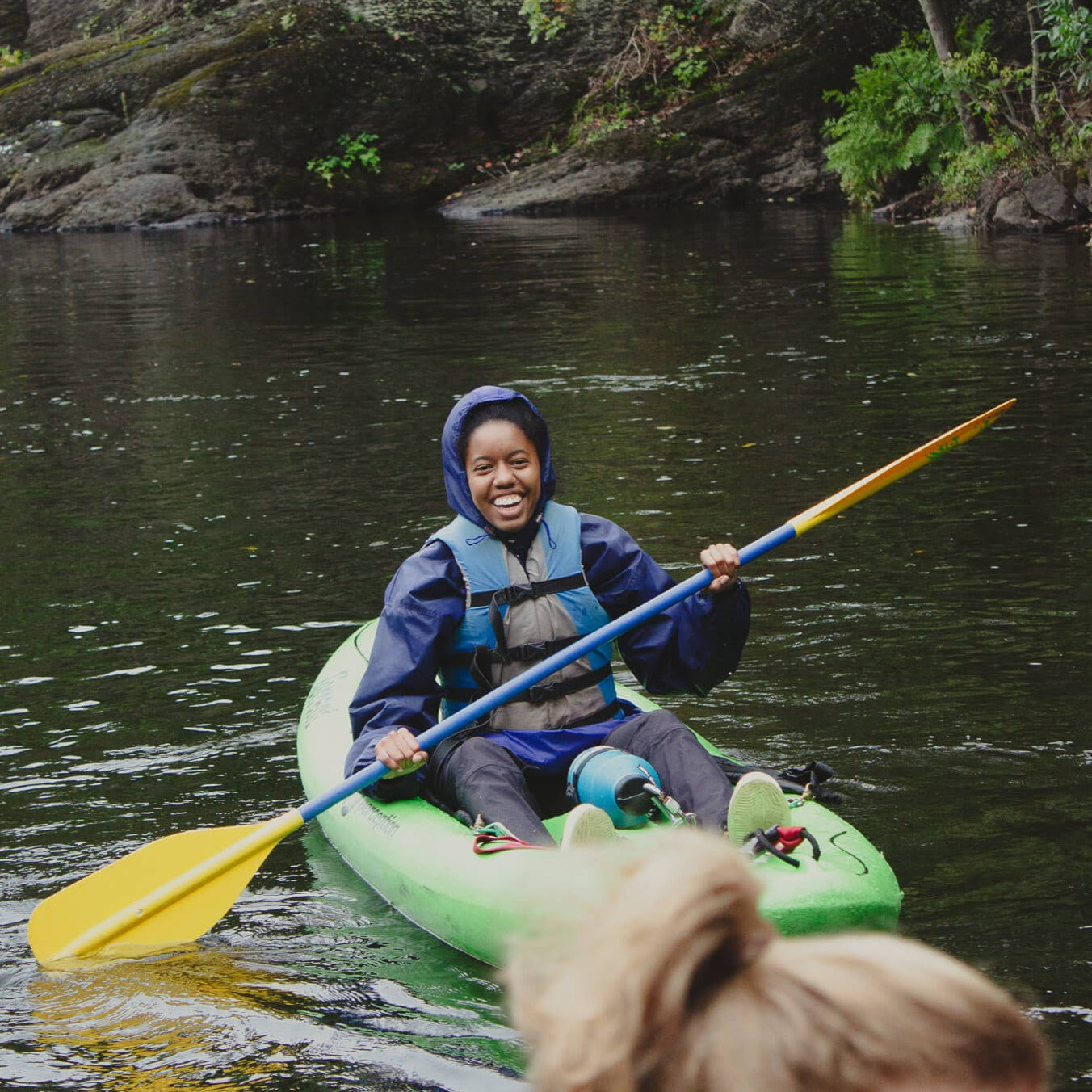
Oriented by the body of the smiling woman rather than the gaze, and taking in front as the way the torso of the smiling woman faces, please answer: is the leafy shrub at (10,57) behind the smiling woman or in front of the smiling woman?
behind

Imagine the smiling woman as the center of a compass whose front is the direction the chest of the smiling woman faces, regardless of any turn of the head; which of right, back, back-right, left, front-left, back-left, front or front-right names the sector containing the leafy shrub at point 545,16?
back

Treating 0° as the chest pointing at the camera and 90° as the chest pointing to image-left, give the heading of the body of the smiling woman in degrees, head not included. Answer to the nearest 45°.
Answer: approximately 0°

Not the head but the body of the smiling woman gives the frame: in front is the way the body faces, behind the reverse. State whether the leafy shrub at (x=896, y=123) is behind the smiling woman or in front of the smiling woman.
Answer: behind

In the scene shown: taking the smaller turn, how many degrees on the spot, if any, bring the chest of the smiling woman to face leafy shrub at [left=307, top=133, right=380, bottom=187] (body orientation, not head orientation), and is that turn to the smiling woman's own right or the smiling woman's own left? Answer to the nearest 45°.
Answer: approximately 180°

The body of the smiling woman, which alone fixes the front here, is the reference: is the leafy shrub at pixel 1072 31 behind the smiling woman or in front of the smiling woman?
behind
